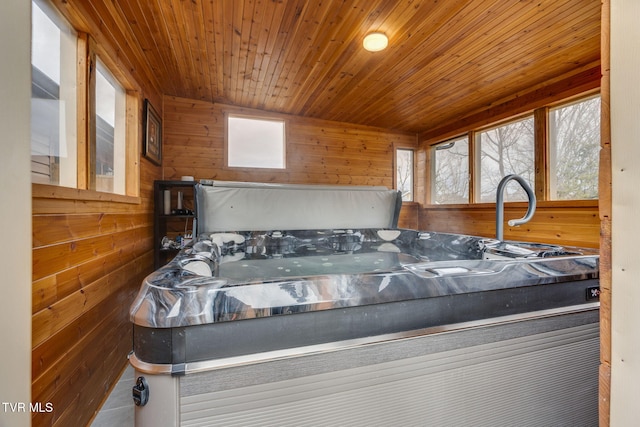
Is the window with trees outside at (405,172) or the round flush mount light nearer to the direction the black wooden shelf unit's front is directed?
the round flush mount light

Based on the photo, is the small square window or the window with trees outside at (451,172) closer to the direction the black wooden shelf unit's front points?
the window with trees outside

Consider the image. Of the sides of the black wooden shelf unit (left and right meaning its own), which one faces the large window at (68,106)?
front

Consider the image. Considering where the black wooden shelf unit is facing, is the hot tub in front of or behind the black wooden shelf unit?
in front

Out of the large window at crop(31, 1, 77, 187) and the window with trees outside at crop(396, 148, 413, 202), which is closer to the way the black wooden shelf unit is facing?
the large window

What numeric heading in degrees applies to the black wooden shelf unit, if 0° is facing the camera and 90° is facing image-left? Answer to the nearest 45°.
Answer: approximately 0°

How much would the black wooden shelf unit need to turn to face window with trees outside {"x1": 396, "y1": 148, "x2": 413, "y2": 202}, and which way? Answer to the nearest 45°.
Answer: approximately 90° to its left

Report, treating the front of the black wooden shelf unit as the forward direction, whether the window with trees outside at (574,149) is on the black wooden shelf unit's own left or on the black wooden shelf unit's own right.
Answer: on the black wooden shelf unit's own left

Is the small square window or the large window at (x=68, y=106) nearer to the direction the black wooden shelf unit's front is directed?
the large window

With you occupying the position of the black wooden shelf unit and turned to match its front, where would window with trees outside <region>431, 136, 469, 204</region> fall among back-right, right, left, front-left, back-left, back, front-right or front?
left
